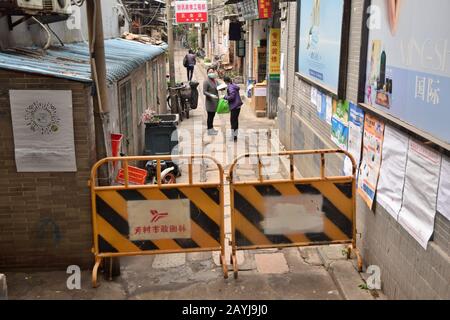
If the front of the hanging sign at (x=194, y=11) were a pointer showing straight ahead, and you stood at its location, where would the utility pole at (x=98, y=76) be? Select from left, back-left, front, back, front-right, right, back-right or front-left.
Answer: front

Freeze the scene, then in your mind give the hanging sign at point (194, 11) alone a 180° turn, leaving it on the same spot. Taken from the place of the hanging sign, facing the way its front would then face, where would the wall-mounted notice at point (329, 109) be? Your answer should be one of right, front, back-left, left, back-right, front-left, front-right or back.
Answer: back

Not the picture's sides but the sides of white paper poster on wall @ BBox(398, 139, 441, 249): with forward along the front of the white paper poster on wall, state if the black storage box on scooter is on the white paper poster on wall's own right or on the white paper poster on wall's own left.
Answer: on the white paper poster on wall's own right

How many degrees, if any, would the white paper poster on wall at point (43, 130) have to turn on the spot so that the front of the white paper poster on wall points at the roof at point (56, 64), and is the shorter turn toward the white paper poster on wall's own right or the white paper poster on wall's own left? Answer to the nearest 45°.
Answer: approximately 180°

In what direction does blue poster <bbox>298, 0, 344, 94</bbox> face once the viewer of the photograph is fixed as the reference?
facing the viewer and to the left of the viewer

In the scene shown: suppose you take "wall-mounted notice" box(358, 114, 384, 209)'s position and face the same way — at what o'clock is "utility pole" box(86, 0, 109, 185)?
The utility pole is roughly at 1 o'clock from the wall-mounted notice.

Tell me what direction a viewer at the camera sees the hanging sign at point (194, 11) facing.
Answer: facing the viewer
